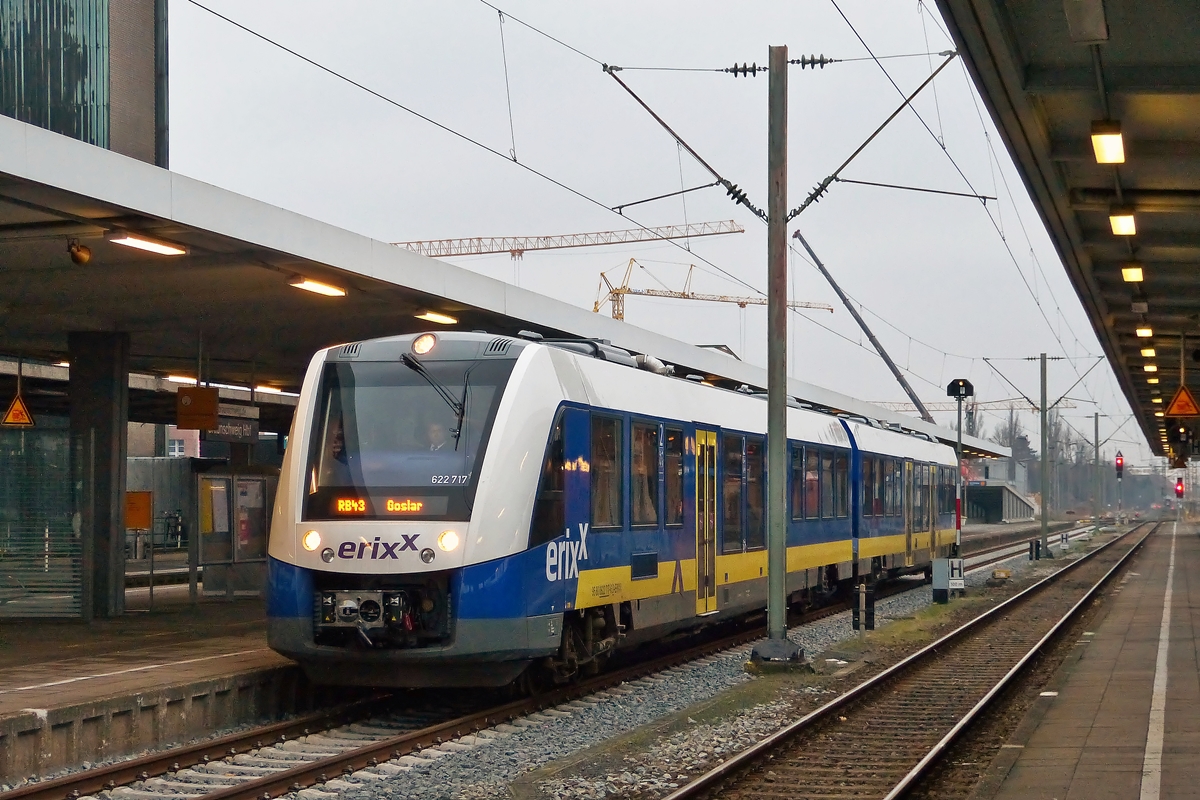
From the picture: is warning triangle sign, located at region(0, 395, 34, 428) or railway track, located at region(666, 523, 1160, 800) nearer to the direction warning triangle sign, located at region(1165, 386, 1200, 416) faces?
the railway track

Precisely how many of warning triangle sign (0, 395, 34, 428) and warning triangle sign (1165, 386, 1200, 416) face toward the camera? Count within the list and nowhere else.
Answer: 2

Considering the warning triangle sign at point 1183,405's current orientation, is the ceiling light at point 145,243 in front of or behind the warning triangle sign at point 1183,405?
in front

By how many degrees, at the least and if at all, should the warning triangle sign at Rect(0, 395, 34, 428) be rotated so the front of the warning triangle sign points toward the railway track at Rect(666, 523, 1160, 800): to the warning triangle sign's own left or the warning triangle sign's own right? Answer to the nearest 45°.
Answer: approximately 45° to the warning triangle sign's own left

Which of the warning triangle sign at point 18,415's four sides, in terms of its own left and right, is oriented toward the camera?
front

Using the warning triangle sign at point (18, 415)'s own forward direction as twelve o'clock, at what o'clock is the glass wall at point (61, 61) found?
The glass wall is roughly at 6 o'clock from the warning triangle sign.

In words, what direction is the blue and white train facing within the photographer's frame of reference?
facing the viewer and to the left of the viewer

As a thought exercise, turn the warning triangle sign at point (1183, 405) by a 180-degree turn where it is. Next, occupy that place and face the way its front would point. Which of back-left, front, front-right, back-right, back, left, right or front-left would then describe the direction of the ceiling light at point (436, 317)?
back-left

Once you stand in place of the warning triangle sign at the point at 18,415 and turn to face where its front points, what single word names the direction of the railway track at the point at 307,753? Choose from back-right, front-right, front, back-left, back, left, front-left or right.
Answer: front

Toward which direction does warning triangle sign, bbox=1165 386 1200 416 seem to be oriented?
toward the camera

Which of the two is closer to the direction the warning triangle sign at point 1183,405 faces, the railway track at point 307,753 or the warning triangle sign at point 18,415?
the railway track
